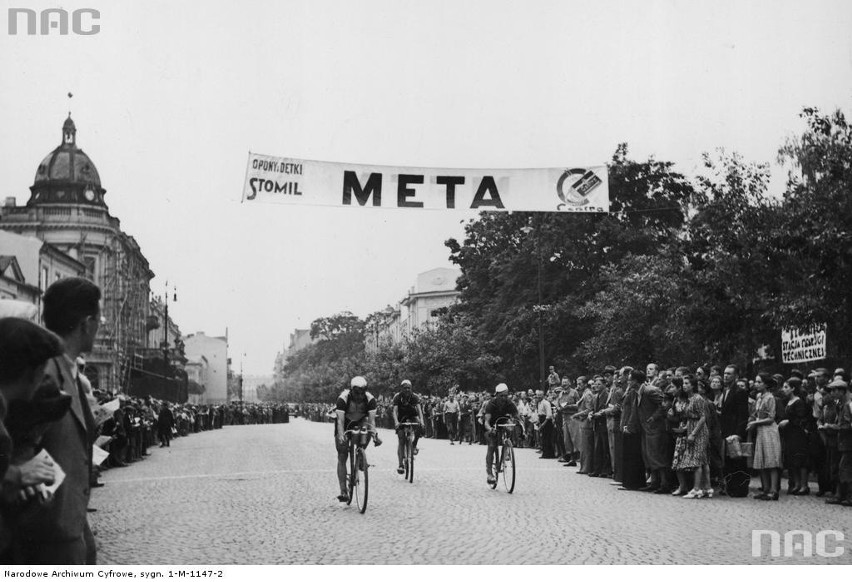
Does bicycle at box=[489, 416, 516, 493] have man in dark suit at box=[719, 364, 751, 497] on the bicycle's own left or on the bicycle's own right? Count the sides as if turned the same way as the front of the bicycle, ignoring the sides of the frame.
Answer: on the bicycle's own left

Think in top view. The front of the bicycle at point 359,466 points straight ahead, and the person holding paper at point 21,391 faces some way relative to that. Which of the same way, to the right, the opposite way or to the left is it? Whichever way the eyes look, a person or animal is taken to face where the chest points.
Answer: to the left

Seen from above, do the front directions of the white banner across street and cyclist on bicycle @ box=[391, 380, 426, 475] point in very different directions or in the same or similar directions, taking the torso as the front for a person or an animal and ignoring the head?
same or similar directions

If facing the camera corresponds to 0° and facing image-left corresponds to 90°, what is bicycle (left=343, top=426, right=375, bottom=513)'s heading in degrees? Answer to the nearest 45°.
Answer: approximately 0°

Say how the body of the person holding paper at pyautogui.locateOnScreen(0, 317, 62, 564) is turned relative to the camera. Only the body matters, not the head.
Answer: to the viewer's right

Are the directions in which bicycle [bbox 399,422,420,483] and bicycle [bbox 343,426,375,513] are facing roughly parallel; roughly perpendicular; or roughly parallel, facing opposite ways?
roughly parallel

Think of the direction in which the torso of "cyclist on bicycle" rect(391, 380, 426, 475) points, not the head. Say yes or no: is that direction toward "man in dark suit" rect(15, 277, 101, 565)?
yes

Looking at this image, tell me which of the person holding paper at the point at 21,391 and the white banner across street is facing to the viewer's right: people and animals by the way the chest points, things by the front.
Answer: the person holding paper

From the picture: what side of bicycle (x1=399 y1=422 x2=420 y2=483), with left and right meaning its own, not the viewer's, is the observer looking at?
front

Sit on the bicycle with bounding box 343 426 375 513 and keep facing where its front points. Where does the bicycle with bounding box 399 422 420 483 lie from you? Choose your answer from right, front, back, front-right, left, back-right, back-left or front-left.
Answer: back

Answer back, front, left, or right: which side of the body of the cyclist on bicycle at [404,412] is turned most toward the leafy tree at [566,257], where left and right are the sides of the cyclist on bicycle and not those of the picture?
back

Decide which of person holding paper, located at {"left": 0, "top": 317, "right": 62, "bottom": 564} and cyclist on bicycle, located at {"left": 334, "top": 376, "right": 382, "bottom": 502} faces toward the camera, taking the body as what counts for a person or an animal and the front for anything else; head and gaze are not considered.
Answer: the cyclist on bicycle
